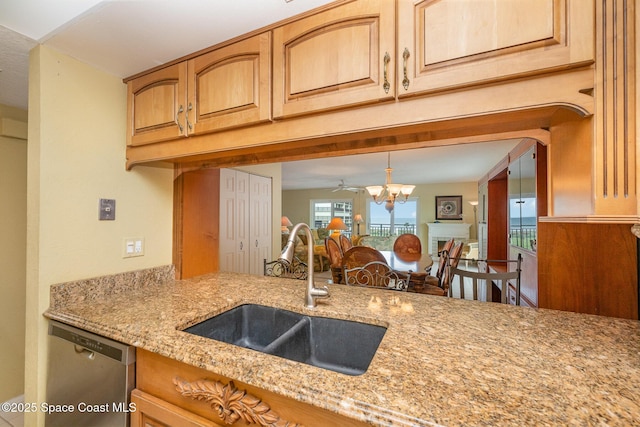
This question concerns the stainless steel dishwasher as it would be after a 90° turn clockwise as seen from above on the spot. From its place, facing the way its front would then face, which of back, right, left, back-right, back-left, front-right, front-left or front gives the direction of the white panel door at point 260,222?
right

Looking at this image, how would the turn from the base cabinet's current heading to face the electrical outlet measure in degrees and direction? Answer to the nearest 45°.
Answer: approximately 90° to its right

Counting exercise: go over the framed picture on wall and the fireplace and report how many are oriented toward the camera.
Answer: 2

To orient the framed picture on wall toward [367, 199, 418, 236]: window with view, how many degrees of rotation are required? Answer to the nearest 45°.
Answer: approximately 90° to its right

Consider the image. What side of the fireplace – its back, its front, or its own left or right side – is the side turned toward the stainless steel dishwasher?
front

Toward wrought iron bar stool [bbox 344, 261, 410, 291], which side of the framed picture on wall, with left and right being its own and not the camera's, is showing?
front

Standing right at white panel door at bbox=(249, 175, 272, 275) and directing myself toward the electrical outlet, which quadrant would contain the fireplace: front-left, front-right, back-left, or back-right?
back-left

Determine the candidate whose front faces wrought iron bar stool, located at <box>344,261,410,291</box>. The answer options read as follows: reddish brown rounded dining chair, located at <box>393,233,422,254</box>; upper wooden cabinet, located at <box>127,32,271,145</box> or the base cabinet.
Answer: reddish brown rounded dining chair, located at <box>393,233,422,254</box>

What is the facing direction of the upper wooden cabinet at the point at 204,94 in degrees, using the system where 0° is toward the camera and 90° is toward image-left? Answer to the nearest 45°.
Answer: approximately 45°

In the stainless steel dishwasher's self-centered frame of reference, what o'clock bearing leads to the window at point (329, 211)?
The window is roughly at 6 o'clock from the stainless steel dishwasher.
